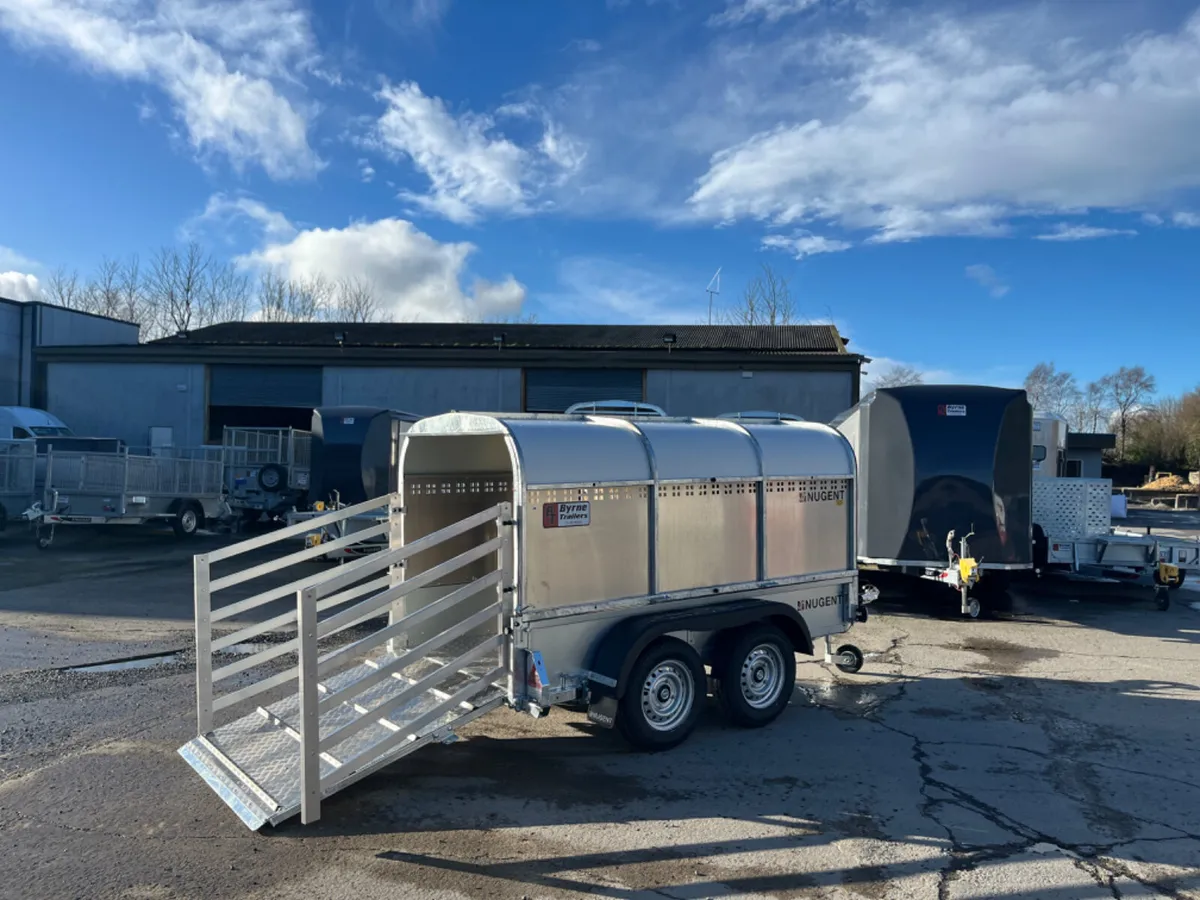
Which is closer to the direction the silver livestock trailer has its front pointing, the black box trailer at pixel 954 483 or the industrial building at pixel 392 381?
the black box trailer

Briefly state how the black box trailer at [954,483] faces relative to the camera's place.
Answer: facing the viewer

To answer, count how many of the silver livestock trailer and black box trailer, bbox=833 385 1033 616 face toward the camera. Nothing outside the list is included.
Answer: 1

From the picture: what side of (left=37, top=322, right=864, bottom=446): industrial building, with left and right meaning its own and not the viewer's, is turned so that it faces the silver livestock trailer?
front

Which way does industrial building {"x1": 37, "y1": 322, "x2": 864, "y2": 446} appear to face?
toward the camera

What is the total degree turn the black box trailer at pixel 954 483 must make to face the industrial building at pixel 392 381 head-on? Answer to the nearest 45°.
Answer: approximately 135° to its right

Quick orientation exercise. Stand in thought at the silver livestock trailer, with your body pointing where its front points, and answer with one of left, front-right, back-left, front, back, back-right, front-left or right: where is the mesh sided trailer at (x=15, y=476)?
left

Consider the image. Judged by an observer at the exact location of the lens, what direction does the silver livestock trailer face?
facing away from the viewer and to the right of the viewer

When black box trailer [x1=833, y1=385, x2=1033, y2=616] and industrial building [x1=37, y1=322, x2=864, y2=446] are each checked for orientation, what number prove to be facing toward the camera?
2

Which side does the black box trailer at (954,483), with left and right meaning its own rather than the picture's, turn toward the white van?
right

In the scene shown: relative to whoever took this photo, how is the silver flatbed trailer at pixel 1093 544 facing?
facing the viewer and to the right of the viewer
